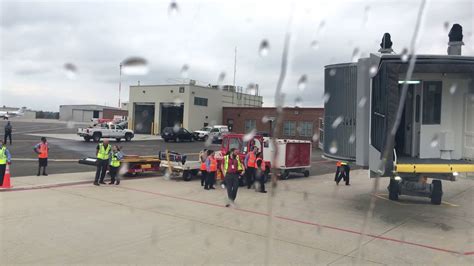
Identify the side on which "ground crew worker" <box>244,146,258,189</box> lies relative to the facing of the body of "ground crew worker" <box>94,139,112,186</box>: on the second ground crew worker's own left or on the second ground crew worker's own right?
on the second ground crew worker's own left

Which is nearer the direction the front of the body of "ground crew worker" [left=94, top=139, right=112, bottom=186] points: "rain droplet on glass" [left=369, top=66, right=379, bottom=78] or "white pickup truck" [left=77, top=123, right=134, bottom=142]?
the rain droplet on glass

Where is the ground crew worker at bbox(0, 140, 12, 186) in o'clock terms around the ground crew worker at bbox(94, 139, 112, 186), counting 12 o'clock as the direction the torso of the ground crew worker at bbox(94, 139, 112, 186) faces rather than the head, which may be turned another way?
the ground crew worker at bbox(0, 140, 12, 186) is roughly at 3 o'clock from the ground crew worker at bbox(94, 139, 112, 186).

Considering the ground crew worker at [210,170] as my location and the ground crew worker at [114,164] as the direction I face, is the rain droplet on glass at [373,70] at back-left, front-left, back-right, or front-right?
back-left

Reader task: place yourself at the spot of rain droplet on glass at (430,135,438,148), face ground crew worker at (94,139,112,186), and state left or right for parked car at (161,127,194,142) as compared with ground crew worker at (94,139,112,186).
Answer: right

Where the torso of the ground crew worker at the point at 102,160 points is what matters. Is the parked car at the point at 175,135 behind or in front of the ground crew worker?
behind

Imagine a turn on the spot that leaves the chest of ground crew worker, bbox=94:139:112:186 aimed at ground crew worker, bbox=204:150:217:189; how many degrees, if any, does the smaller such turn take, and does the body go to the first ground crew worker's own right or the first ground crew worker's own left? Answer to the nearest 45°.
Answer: approximately 45° to the first ground crew worker's own left

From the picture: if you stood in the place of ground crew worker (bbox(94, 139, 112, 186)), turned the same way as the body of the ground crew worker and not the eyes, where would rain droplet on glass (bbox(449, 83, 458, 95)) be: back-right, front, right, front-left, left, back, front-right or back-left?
front-left
